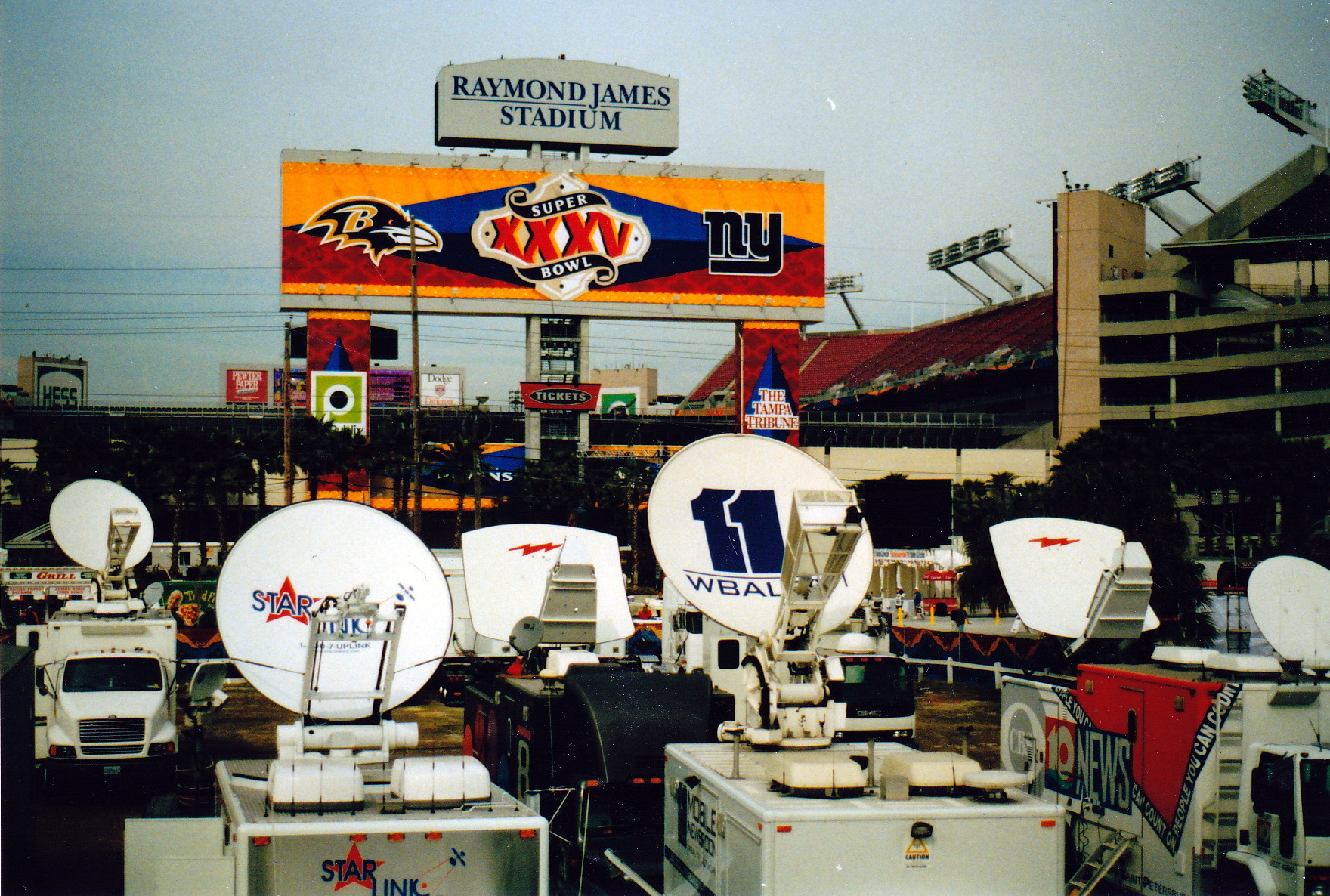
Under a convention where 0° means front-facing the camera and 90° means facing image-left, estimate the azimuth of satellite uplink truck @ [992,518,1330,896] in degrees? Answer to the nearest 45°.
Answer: approximately 315°

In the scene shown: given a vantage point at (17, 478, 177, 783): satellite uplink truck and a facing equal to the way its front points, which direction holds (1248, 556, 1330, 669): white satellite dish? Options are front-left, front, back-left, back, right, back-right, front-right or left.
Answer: front-left

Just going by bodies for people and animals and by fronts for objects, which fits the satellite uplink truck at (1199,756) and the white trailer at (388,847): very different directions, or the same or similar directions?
very different directions

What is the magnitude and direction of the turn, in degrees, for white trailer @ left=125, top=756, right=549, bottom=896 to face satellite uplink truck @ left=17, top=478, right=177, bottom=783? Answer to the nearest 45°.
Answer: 0° — it already faces it

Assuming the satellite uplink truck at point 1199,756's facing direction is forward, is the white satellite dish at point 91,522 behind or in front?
behind

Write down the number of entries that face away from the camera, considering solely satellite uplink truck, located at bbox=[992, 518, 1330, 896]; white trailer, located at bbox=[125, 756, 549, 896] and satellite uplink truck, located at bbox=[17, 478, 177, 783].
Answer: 1

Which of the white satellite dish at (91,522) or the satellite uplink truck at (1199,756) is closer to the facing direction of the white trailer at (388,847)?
the white satellite dish

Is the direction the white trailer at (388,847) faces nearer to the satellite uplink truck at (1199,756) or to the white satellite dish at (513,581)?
the white satellite dish

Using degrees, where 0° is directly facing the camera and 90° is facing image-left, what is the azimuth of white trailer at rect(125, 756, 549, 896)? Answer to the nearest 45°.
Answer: approximately 180°

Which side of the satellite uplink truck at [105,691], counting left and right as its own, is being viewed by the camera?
front
